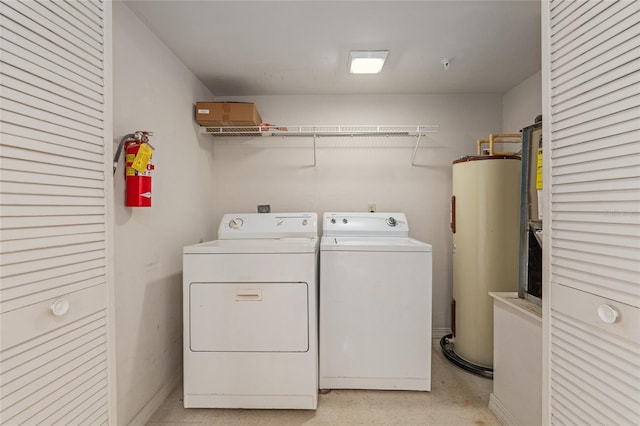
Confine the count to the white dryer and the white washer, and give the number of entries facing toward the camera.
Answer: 2

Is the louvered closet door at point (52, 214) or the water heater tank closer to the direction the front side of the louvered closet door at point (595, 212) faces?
the louvered closet door

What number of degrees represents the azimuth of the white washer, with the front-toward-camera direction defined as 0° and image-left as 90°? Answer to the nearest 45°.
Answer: approximately 0°

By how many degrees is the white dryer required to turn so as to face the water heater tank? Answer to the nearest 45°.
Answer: approximately 90° to its left

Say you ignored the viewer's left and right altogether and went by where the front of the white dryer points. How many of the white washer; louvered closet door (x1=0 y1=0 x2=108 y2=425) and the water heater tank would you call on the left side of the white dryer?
2

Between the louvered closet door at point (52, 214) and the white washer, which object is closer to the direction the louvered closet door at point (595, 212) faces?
the louvered closet door

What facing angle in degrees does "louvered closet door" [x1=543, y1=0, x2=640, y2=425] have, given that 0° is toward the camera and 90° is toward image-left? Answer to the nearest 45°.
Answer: approximately 45°

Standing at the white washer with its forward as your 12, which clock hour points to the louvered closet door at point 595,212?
The louvered closet door is roughly at 11 o'clock from the white washer.

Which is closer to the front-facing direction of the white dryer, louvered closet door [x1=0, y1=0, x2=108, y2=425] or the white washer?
the louvered closet door

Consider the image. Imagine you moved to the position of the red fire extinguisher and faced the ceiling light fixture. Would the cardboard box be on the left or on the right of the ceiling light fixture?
left

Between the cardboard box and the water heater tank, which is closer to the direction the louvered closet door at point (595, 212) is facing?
the cardboard box
